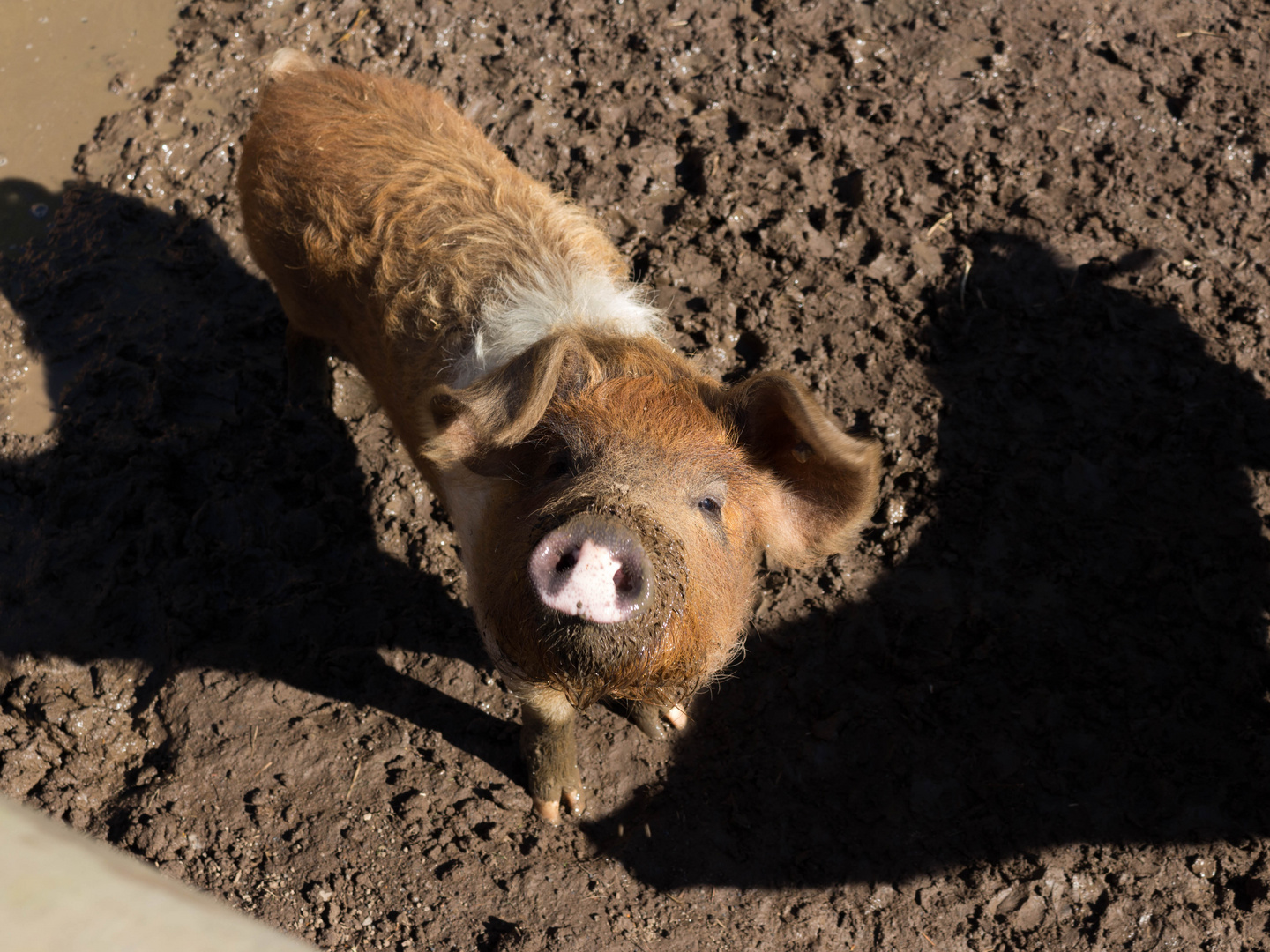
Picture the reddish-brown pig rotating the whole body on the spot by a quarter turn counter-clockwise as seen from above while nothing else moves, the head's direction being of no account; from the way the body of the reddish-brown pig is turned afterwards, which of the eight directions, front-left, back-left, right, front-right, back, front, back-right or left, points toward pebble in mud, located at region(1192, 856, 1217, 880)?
front-right

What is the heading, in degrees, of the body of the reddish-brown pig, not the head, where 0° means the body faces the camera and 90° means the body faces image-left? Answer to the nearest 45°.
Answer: approximately 315°
